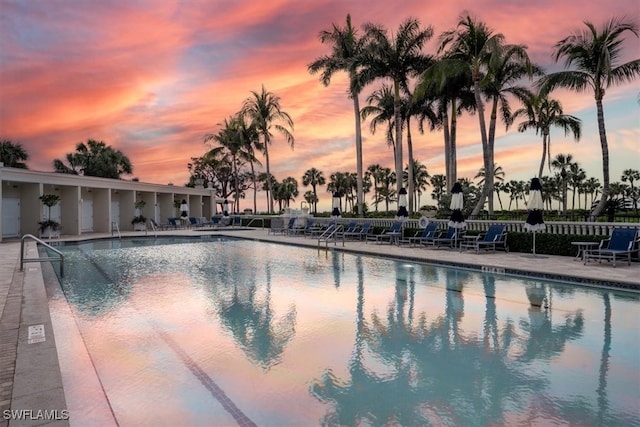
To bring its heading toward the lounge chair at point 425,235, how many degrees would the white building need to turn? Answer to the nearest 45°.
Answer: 0° — it already faces it

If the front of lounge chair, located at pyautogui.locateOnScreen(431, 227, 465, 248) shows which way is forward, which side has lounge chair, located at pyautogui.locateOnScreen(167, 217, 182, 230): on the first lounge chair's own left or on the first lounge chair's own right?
on the first lounge chair's own right
